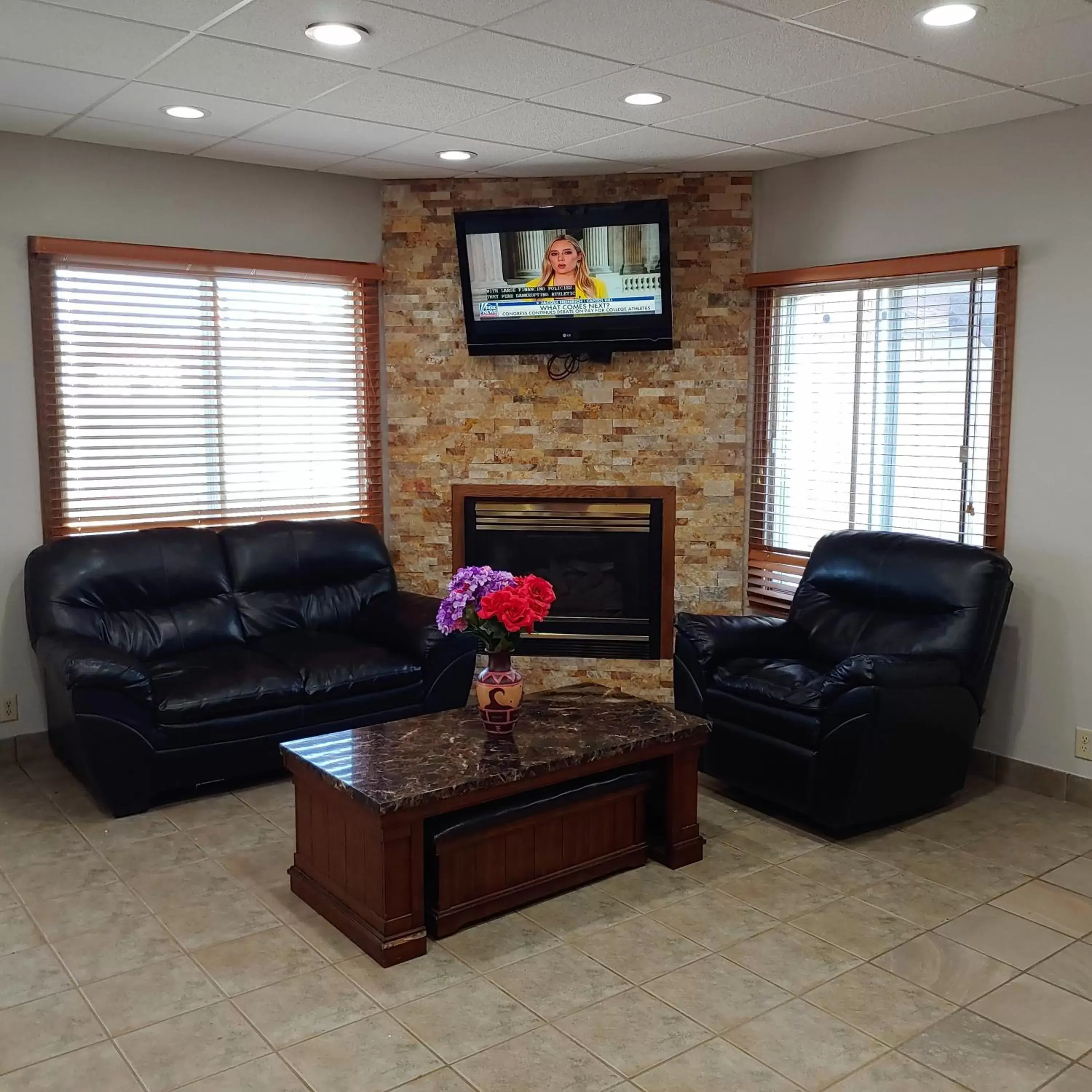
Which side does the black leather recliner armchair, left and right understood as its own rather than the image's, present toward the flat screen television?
right

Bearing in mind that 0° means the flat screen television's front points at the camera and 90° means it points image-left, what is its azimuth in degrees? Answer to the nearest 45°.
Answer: approximately 0°

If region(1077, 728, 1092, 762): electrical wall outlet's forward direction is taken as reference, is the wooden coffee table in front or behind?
in front

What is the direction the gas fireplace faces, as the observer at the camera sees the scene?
facing the viewer

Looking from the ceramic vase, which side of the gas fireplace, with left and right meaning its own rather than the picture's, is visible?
front

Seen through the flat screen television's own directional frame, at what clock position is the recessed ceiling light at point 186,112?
The recessed ceiling light is roughly at 2 o'clock from the flat screen television.

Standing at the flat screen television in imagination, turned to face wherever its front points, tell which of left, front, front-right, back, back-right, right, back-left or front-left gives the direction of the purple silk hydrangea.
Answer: front

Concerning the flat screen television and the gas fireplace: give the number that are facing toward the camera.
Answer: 2

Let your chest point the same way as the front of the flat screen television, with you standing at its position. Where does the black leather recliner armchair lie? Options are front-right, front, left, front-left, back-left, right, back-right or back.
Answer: front-left

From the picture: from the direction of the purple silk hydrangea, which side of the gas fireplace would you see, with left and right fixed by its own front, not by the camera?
front

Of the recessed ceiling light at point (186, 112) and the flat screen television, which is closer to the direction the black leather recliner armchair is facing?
the recessed ceiling light

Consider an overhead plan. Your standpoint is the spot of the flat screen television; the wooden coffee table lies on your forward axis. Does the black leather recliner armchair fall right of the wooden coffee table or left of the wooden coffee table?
left

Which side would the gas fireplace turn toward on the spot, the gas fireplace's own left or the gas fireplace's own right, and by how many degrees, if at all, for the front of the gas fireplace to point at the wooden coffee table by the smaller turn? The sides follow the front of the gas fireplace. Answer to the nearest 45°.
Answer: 0° — it already faces it

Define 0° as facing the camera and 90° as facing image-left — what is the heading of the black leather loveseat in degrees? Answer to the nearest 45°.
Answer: approximately 315°

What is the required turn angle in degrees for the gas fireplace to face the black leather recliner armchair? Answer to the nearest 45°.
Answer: approximately 45° to its left

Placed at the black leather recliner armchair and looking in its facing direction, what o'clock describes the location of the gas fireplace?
The gas fireplace is roughly at 3 o'clock from the black leather recliner armchair.
